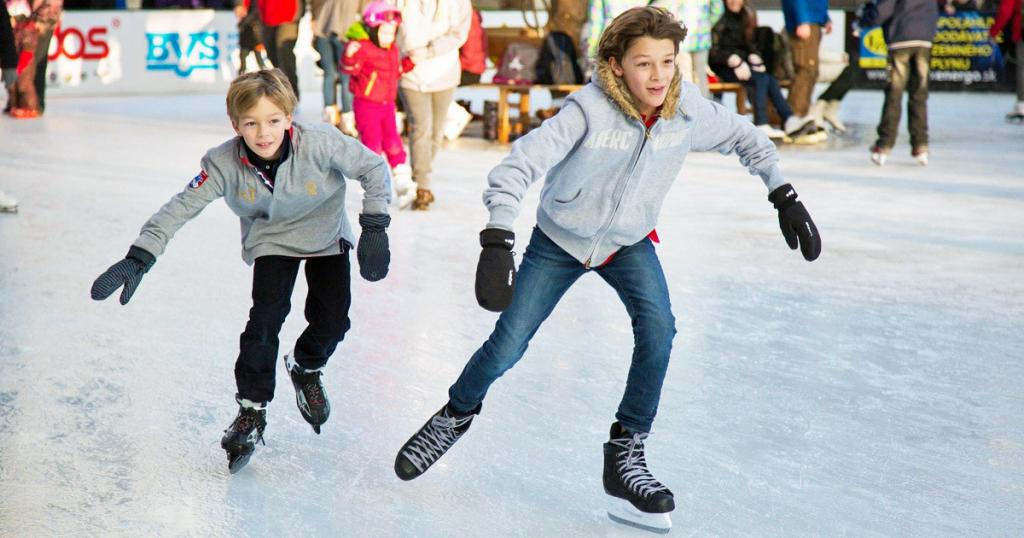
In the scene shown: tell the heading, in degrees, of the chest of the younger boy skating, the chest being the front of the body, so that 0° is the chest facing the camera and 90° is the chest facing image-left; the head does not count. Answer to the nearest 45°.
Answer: approximately 0°

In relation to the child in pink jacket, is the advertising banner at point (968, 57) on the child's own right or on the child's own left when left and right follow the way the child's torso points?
on the child's own left

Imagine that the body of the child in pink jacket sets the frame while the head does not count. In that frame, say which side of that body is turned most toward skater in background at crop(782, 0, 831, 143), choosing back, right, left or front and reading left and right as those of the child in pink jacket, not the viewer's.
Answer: left

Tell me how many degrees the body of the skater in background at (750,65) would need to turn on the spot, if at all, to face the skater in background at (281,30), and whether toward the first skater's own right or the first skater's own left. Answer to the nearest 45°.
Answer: approximately 135° to the first skater's own right

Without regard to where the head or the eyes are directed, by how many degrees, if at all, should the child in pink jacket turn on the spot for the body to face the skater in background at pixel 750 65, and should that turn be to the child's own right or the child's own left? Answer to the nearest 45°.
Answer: approximately 90° to the child's own left

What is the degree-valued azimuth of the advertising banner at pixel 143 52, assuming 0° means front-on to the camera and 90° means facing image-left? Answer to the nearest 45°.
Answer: approximately 0°

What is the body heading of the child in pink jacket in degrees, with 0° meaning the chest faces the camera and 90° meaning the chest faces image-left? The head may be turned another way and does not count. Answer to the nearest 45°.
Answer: approximately 315°

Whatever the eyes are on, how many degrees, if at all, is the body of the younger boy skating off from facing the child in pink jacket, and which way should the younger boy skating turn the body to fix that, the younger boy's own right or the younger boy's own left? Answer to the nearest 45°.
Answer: approximately 180°
